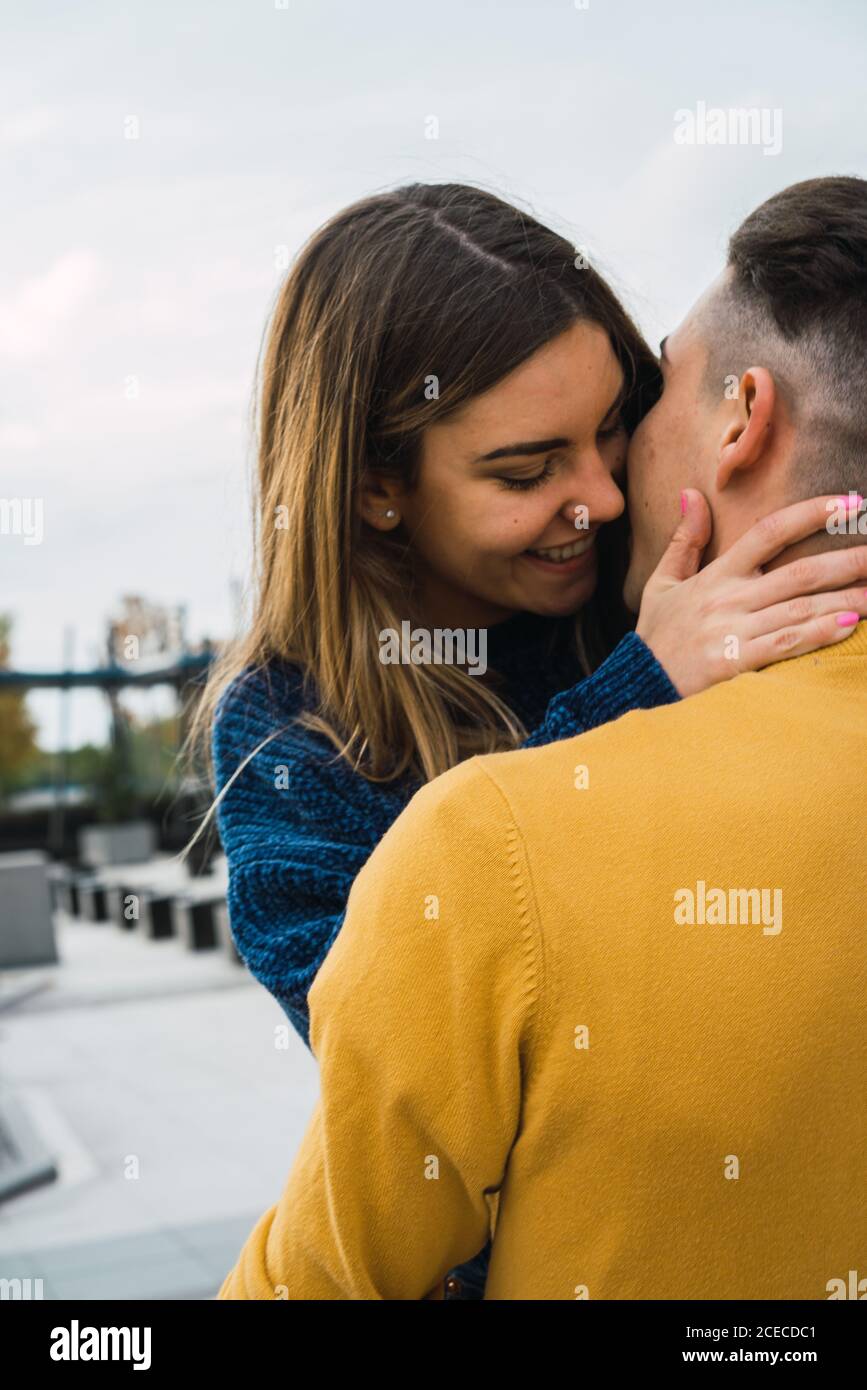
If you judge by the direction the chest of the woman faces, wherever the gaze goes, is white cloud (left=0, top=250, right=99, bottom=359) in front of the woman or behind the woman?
behind

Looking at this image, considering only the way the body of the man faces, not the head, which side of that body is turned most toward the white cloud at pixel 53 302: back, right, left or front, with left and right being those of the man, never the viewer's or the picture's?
front

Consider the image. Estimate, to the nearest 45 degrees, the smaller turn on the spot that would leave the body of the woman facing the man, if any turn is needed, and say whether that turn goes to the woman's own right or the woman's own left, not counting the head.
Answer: approximately 45° to the woman's own right

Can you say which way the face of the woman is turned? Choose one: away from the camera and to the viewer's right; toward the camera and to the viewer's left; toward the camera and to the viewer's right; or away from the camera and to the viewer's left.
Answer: toward the camera and to the viewer's right

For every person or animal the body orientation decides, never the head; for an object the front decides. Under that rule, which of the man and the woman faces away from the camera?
the man

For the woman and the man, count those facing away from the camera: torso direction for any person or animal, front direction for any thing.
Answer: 1

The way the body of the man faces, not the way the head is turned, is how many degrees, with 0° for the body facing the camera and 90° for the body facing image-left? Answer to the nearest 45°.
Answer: approximately 180°

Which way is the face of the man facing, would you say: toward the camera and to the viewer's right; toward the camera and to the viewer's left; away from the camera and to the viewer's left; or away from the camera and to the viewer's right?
away from the camera and to the viewer's left

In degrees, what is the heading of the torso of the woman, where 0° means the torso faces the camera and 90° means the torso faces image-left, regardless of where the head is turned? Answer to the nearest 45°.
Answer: approximately 315°
